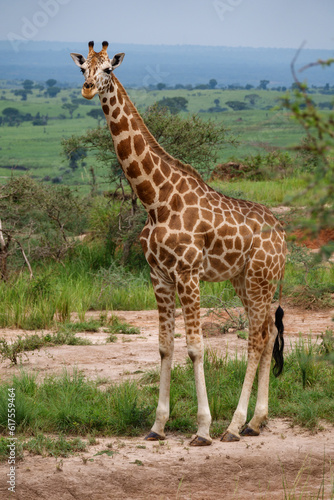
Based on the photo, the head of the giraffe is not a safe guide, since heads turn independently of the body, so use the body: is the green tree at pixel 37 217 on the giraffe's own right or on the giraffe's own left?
on the giraffe's own right

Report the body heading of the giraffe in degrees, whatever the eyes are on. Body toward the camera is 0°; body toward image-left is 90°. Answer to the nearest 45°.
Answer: approximately 45°
